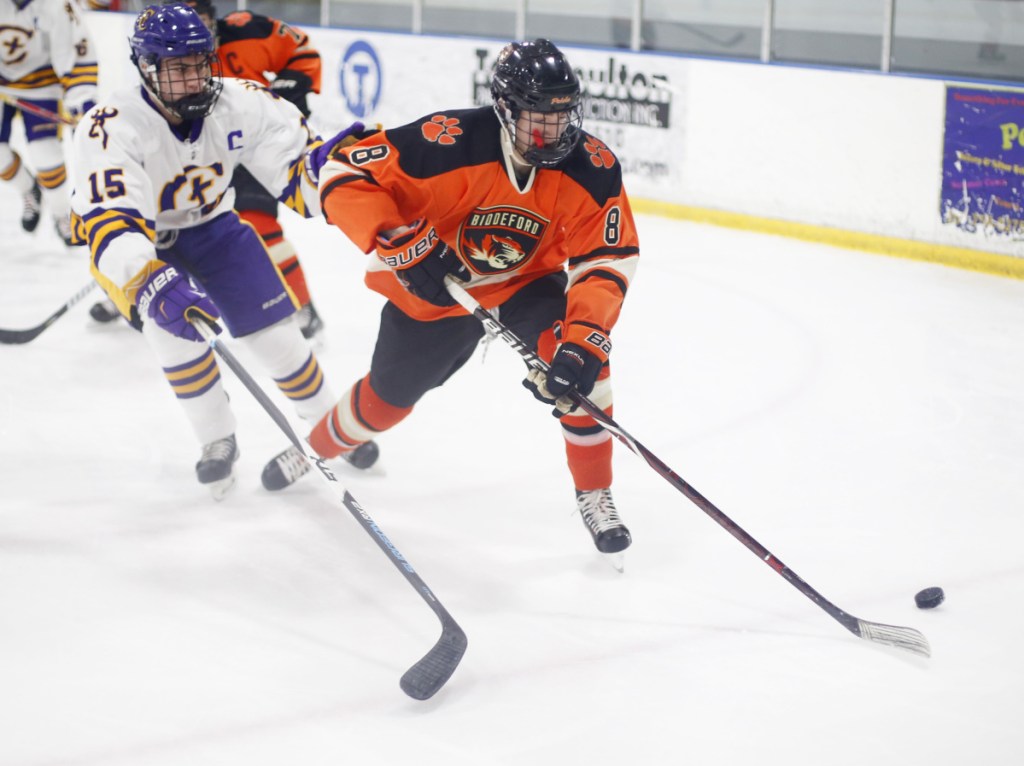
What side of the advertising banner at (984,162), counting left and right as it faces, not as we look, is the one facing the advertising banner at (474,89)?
right

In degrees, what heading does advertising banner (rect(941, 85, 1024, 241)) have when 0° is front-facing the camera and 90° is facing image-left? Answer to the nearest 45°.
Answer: approximately 45°

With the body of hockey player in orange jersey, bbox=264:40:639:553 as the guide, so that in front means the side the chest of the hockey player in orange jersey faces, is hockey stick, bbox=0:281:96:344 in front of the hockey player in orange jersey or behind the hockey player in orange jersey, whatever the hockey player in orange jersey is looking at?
behind
